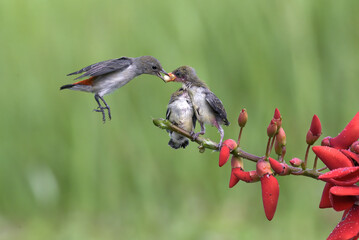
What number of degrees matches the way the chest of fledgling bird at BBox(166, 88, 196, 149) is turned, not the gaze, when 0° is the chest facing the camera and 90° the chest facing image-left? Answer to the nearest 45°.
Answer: approximately 0°

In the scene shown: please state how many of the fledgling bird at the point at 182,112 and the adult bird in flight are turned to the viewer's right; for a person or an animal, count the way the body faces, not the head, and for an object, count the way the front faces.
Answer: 1

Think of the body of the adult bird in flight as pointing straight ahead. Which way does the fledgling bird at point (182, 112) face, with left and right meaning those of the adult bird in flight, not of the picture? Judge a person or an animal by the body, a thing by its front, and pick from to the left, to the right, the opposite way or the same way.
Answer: to the right

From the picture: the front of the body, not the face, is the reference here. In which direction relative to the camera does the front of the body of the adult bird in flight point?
to the viewer's right
